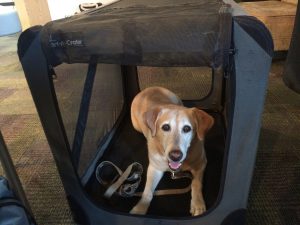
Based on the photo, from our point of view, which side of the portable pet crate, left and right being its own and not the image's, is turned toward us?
front

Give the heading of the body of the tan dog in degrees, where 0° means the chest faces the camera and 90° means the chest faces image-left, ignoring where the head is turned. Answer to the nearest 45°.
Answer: approximately 0°
